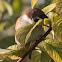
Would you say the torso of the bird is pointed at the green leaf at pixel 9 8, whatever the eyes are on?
no
